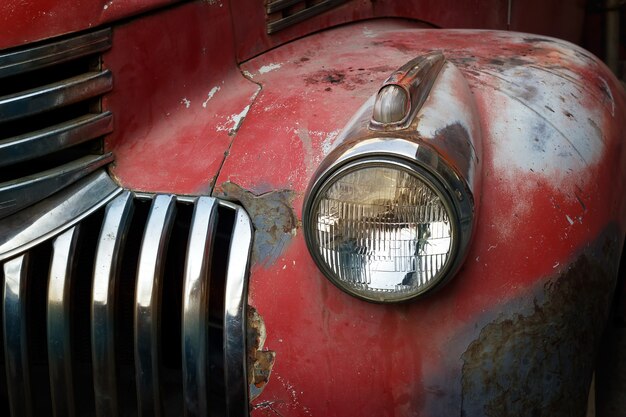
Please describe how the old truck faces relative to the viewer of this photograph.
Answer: facing the viewer and to the left of the viewer
